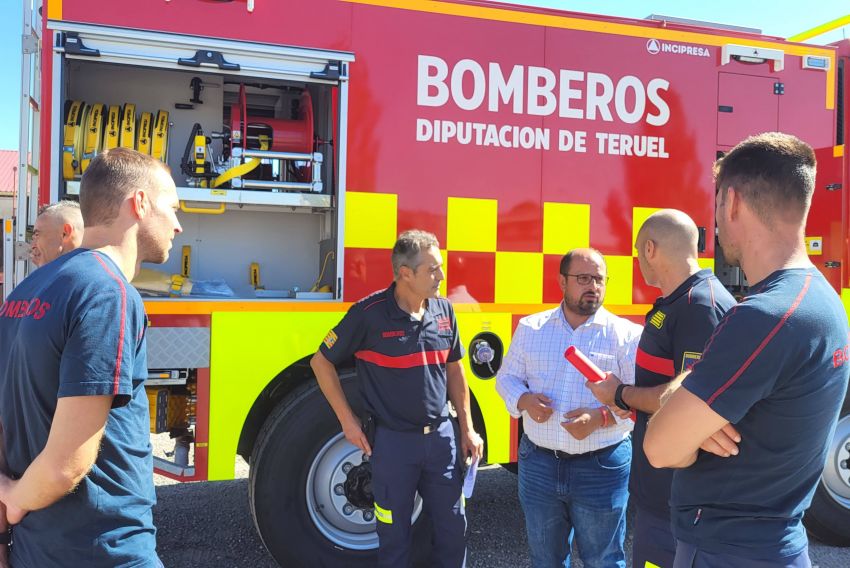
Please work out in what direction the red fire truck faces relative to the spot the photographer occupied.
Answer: facing to the right of the viewer

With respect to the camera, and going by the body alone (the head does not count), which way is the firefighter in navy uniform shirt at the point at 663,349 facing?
to the viewer's left

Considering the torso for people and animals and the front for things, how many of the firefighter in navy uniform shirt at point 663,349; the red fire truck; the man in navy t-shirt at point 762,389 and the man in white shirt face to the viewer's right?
1

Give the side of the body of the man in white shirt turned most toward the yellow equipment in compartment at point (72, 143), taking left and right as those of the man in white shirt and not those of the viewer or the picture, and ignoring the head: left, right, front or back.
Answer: right

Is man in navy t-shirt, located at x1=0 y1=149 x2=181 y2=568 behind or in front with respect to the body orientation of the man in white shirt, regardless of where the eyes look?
in front

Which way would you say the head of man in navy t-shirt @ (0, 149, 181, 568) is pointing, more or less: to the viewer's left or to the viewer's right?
to the viewer's right

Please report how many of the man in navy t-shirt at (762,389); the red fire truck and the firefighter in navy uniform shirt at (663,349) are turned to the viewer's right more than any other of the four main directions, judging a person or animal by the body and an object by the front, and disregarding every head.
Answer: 1

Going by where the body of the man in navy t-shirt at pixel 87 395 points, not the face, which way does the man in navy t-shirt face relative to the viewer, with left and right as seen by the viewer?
facing away from the viewer and to the right of the viewer

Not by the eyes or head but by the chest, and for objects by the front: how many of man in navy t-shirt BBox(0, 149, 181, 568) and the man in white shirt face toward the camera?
1

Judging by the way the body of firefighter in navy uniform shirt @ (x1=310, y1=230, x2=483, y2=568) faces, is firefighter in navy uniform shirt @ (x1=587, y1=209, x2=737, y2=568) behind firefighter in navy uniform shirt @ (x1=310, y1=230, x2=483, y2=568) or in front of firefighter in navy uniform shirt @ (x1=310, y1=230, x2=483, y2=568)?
in front
